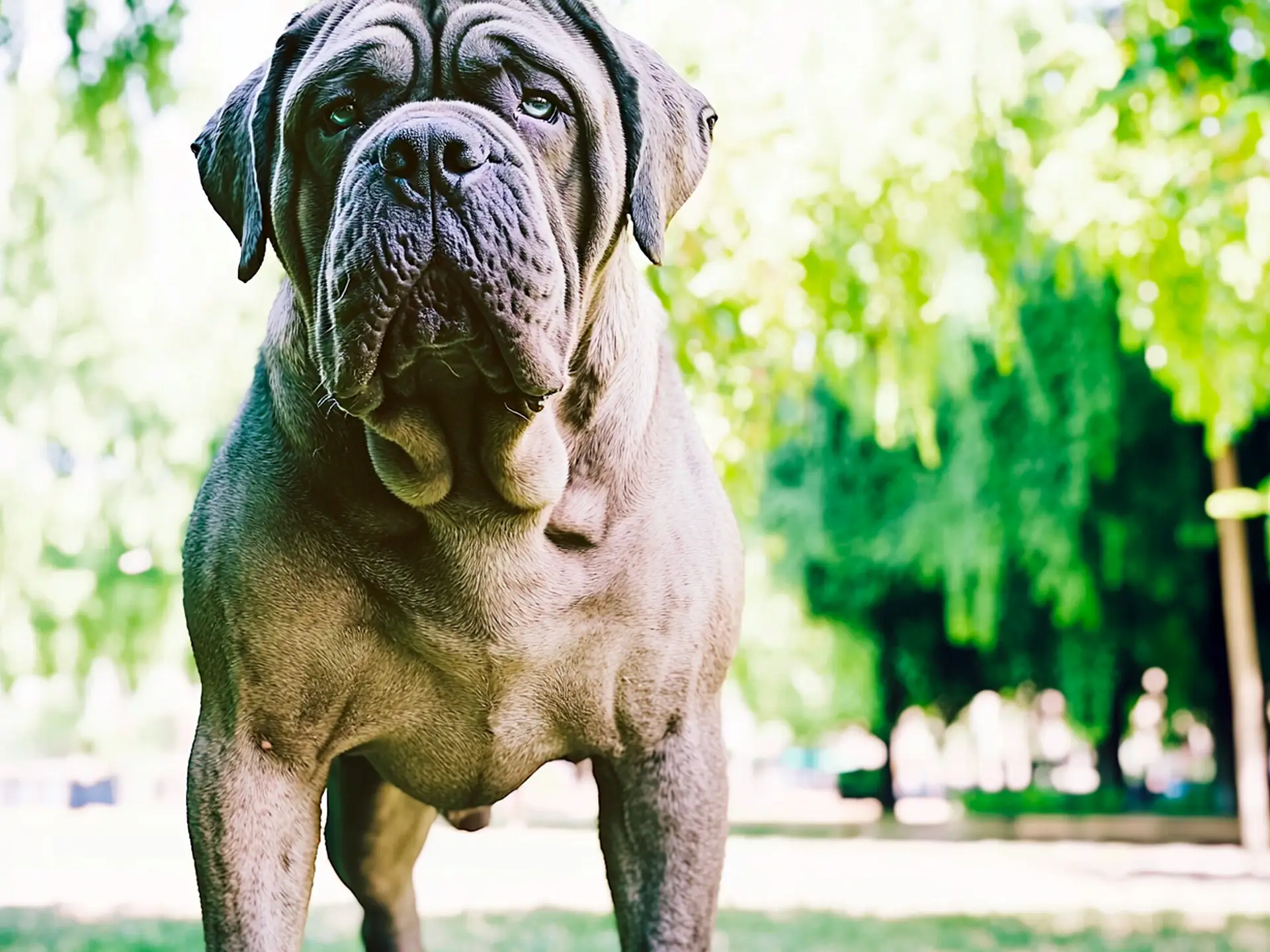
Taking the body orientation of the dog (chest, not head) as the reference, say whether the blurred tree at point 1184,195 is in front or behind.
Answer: behind

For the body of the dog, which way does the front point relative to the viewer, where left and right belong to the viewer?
facing the viewer

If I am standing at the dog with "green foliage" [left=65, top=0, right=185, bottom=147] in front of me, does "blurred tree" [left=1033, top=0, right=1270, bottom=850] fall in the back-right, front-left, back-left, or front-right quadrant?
front-right

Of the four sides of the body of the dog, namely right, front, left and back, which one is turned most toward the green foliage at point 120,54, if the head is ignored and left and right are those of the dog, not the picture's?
back

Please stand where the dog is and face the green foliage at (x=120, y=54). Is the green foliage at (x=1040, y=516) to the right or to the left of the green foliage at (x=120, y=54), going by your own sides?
right

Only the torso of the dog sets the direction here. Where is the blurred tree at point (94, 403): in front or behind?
behind

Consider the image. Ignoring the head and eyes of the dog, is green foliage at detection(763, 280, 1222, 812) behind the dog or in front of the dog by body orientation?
behind

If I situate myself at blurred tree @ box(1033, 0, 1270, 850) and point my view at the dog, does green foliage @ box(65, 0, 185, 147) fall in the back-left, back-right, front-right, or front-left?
front-right

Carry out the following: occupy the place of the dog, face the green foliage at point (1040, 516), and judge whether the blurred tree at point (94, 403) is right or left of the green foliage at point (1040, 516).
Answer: left
